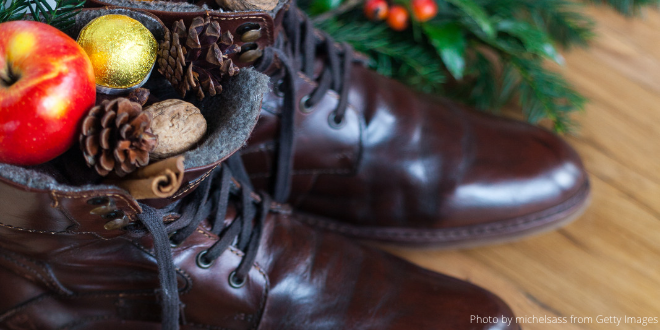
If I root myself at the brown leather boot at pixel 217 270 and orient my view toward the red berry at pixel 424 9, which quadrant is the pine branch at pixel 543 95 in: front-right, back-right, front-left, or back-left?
front-right

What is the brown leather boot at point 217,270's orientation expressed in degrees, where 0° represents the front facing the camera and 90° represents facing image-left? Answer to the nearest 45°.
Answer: approximately 270°

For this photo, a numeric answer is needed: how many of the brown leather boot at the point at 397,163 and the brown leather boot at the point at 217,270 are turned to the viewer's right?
2

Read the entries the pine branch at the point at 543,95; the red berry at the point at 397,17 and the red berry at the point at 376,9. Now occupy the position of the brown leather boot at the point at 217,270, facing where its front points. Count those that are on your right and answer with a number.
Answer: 0

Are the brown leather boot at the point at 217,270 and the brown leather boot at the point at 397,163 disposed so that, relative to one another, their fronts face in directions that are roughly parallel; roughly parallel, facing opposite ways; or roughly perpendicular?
roughly parallel

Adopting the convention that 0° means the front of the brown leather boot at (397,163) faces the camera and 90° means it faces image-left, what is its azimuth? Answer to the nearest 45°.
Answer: approximately 270°
